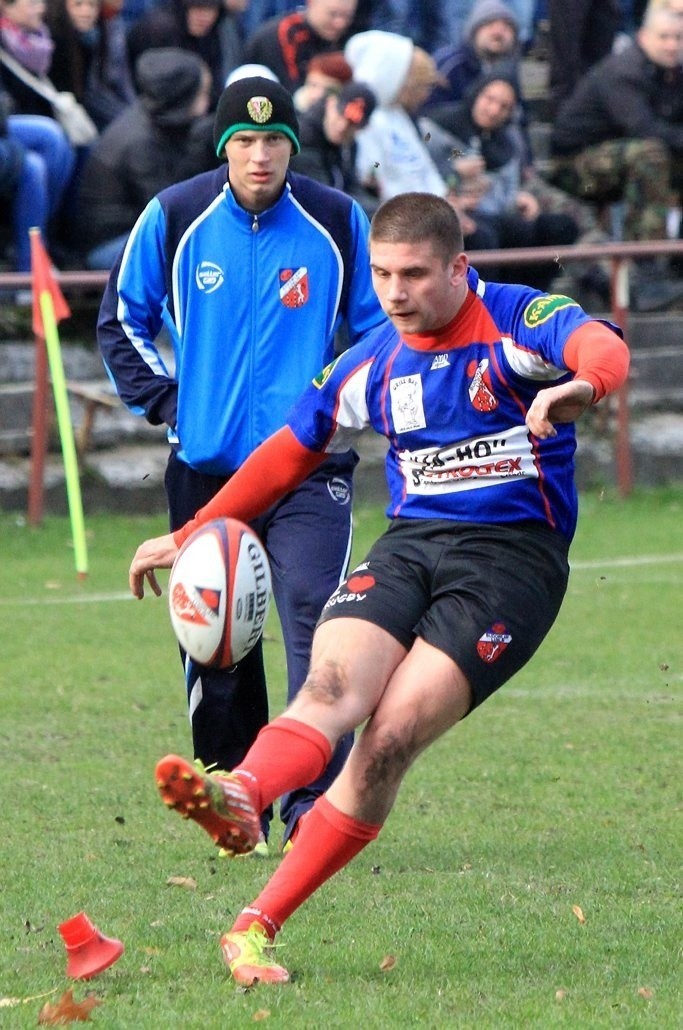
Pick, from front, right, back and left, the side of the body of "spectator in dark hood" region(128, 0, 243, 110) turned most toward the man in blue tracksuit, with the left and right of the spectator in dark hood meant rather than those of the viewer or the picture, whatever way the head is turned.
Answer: front

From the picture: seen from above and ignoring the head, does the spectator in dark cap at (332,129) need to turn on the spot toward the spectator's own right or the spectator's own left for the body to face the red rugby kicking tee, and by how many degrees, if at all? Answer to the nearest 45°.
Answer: approximately 45° to the spectator's own right

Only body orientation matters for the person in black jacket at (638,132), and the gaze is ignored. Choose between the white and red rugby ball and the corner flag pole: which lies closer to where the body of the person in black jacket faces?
the white and red rugby ball

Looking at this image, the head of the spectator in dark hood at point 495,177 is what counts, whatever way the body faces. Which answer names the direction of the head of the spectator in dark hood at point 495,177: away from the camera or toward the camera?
toward the camera

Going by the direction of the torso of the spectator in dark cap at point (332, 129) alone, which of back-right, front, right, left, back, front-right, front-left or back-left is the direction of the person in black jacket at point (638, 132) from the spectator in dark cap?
left

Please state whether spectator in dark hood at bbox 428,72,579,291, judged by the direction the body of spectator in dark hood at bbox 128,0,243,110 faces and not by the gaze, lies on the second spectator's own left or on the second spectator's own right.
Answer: on the second spectator's own left

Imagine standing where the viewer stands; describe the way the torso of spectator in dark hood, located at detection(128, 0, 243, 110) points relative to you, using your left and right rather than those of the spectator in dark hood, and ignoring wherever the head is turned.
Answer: facing the viewer

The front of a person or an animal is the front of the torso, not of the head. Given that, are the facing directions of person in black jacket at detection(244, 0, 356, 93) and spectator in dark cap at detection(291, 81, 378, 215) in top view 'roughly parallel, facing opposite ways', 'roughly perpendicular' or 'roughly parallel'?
roughly parallel

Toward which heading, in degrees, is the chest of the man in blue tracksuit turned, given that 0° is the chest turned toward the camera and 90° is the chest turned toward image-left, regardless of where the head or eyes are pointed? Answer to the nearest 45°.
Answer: approximately 0°

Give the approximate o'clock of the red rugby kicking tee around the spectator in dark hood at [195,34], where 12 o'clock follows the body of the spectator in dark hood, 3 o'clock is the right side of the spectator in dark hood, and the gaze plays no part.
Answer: The red rugby kicking tee is roughly at 12 o'clock from the spectator in dark hood.

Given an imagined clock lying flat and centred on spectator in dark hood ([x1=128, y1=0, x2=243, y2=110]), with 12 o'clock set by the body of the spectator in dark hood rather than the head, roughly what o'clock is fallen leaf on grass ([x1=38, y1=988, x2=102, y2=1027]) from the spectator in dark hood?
The fallen leaf on grass is roughly at 12 o'clock from the spectator in dark hood.

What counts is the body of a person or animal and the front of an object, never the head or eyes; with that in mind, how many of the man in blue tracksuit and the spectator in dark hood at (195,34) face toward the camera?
2

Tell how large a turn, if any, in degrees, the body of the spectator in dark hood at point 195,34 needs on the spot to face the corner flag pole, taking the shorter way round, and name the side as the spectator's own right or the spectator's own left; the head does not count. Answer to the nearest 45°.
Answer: approximately 45° to the spectator's own right

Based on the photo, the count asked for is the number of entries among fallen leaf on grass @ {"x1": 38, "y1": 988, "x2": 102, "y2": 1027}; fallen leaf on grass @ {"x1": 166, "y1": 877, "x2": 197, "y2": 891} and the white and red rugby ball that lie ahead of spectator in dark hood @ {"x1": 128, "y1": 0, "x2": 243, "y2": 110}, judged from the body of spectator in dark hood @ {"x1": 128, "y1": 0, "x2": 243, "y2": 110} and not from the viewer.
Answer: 3

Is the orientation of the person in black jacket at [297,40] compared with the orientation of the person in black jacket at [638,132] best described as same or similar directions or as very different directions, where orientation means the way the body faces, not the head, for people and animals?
same or similar directions

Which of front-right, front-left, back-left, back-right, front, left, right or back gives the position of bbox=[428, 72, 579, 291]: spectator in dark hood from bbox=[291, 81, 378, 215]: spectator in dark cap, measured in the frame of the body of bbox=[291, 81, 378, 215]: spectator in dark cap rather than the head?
left
